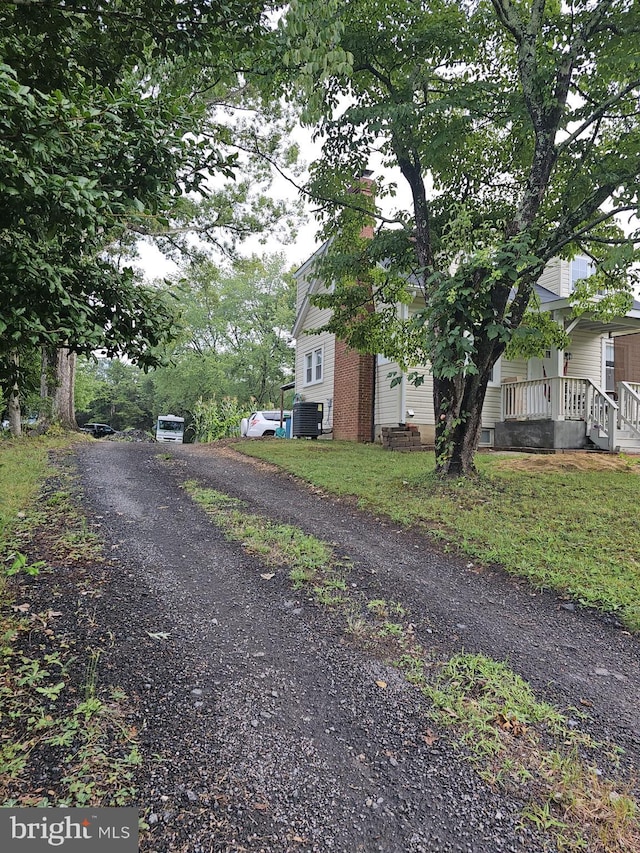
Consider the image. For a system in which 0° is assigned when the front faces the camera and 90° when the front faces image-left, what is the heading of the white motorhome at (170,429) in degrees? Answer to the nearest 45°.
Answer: approximately 0°

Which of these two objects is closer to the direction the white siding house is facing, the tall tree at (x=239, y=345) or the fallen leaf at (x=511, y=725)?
the fallen leaf

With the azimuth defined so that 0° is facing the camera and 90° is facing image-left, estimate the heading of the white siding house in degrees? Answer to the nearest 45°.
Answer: approximately 315°

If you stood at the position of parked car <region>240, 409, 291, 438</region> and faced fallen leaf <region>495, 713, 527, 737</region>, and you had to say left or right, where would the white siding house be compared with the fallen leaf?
left

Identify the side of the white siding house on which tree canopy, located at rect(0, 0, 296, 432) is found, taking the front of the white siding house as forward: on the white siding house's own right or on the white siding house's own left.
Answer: on the white siding house's own right

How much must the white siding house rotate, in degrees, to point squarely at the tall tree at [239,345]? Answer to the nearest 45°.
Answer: approximately 180°

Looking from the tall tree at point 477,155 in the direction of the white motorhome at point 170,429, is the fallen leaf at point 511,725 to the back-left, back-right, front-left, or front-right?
back-left

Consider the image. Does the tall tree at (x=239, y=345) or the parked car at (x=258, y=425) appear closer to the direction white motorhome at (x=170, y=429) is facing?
the parked car

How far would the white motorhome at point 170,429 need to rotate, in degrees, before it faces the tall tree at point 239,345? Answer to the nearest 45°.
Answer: approximately 135° to its left

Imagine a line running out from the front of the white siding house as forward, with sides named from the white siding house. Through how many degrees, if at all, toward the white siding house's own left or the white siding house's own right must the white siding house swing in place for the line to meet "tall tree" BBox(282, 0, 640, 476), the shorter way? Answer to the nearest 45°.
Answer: approximately 45° to the white siding house's own right
